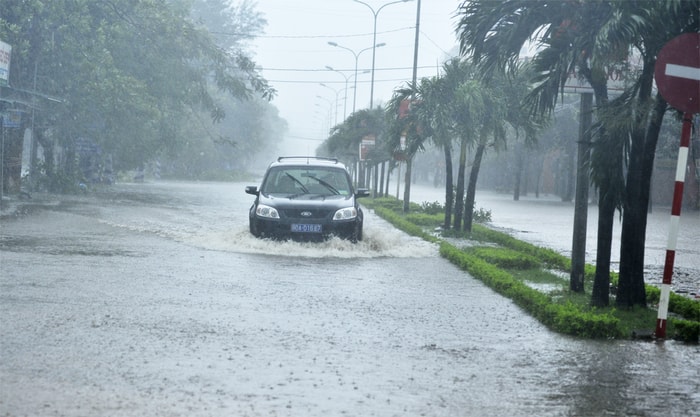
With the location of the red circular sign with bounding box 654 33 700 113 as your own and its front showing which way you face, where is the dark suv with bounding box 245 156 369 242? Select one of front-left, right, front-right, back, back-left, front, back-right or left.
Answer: back-right

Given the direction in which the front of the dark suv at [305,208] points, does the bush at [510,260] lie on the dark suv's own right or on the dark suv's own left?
on the dark suv's own left

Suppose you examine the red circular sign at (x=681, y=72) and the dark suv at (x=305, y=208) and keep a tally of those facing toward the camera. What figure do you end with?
2

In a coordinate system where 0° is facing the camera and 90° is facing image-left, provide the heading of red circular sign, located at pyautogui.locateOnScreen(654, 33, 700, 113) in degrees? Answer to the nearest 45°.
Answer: approximately 0°
